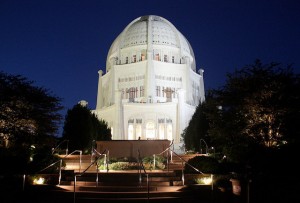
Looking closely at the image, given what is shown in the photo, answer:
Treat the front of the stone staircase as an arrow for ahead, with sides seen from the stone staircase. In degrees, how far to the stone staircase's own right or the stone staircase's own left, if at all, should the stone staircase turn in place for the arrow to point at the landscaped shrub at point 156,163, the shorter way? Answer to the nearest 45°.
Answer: approximately 180°

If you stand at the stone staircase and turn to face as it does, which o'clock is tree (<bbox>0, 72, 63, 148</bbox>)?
The tree is roughly at 5 o'clock from the stone staircase.

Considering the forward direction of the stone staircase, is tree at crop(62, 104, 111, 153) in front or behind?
behind

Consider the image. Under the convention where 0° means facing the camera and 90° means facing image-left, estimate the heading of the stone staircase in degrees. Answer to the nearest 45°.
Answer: approximately 0°

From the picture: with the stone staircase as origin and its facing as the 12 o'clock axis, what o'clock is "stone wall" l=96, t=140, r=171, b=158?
The stone wall is roughly at 6 o'clock from the stone staircase.

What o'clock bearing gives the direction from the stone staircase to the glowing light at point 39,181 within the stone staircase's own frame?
The glowing light is roughly at 4 o'clock from the stone staircase.

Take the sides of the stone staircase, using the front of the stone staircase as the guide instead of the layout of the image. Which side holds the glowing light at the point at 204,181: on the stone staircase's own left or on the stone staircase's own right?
on the stone staircase's own left
